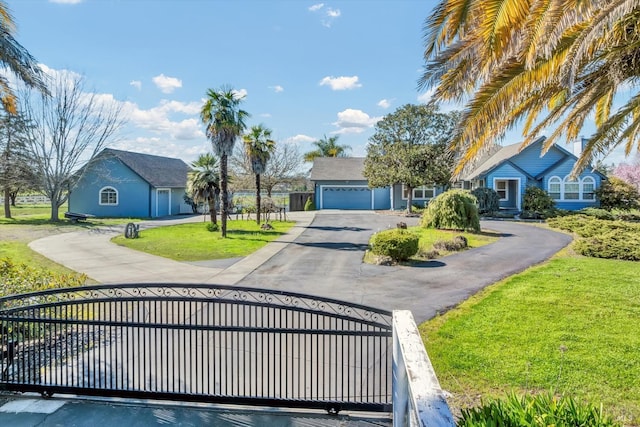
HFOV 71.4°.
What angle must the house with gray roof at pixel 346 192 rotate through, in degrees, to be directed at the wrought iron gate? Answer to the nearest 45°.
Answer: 0° — it already faces it

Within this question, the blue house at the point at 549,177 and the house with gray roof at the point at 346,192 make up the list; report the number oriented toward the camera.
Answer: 2

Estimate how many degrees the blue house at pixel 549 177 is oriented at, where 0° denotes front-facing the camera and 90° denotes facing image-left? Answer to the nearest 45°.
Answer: approximately 0°

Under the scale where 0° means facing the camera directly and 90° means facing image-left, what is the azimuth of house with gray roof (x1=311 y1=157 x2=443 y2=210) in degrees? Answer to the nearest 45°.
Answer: approximately 0°

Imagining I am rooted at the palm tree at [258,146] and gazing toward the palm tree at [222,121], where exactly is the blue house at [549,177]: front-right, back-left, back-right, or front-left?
back-left
